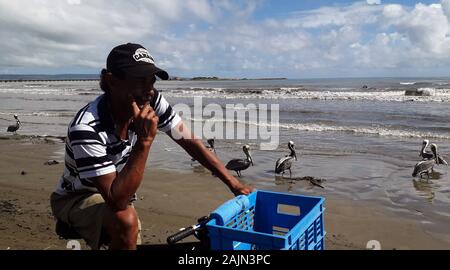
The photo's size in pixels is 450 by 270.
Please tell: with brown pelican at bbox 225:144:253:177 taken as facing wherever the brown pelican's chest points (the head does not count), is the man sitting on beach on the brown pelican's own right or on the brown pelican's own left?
on the brown pelican's own right

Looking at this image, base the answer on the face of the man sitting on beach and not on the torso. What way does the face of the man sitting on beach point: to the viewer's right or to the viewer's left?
to the viewer's right

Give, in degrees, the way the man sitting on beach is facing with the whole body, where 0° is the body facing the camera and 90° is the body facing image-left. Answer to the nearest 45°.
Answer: approximately 315°

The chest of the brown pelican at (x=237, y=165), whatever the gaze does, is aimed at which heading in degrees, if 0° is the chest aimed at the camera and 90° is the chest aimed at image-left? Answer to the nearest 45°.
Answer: approximately 270°

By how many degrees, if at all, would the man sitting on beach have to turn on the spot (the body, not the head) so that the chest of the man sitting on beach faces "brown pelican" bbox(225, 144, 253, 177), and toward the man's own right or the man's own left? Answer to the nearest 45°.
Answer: approximately 135° to the man's own left
